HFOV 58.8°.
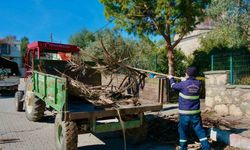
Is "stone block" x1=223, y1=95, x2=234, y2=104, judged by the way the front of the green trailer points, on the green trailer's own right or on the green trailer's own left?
on the green trailer's own right

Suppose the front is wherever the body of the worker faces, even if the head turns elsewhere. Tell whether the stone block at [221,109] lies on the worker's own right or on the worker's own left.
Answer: on the worker's own right

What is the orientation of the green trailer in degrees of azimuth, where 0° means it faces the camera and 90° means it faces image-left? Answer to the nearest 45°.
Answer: approximately 135°

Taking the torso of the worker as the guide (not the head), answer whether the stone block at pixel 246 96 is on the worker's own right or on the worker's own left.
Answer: on the worker's own right

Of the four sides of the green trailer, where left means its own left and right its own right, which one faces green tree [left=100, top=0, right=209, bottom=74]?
right

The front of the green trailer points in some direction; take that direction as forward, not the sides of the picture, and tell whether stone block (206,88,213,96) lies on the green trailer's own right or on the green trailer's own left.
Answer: on the green trailer's own right

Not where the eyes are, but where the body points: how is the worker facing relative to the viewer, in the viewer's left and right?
facing away from the viewer and to the left of the viewer

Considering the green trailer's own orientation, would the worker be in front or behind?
behind

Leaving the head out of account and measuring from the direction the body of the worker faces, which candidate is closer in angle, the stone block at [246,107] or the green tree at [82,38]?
the green tree

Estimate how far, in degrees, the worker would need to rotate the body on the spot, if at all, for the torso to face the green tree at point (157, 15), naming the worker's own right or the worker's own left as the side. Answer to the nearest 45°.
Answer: approximately 45° to the worker's own right
